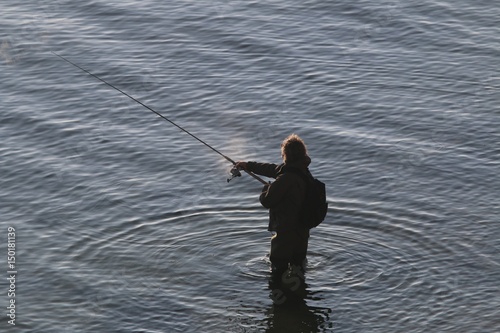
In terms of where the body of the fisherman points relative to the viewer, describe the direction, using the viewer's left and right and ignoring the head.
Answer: facing to the left of the viewer
